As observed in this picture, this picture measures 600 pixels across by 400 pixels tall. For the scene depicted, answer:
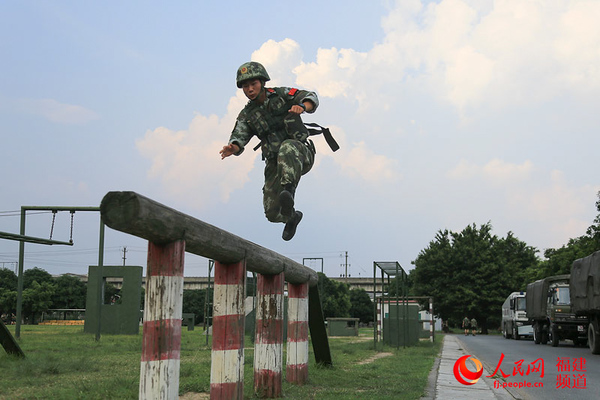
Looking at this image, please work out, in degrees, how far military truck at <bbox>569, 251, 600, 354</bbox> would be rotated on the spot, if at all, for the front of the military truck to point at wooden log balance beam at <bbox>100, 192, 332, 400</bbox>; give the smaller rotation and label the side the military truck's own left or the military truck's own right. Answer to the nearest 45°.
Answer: approximately 45° to the military truck's own right

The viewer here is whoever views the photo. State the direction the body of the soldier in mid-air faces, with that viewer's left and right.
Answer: facing the viewer and to the left of the viewer

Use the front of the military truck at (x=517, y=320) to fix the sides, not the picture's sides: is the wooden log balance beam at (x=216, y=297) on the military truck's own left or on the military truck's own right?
on the military truck's own right

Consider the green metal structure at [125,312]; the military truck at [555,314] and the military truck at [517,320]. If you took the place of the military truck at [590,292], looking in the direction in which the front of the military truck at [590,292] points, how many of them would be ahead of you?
0

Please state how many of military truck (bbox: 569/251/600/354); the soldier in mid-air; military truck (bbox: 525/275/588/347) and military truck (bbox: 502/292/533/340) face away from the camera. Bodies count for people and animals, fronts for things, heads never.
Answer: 0

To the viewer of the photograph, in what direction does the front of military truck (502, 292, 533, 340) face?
facing the viewer and to the right of the viewer

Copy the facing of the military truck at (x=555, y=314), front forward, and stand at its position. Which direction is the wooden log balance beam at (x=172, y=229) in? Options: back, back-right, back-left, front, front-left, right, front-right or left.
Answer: front-right

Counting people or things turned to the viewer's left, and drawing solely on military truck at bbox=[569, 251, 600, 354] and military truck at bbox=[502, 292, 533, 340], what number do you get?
0

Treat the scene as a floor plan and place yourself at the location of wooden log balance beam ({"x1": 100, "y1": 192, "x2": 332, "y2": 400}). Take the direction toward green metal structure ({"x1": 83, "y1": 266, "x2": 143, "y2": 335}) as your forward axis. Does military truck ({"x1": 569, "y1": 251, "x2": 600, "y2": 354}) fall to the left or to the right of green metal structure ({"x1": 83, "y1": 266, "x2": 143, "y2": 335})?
right

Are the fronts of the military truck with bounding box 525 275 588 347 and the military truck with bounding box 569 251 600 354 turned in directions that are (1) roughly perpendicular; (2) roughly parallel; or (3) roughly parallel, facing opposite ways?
roughly parallel

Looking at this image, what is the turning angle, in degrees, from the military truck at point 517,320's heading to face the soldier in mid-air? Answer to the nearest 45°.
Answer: approximately 45° to its right

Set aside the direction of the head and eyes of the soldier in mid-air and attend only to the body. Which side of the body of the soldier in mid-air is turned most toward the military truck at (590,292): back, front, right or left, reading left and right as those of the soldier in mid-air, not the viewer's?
back

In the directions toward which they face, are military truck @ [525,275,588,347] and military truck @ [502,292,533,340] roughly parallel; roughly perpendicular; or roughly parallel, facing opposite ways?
roughly parallel
